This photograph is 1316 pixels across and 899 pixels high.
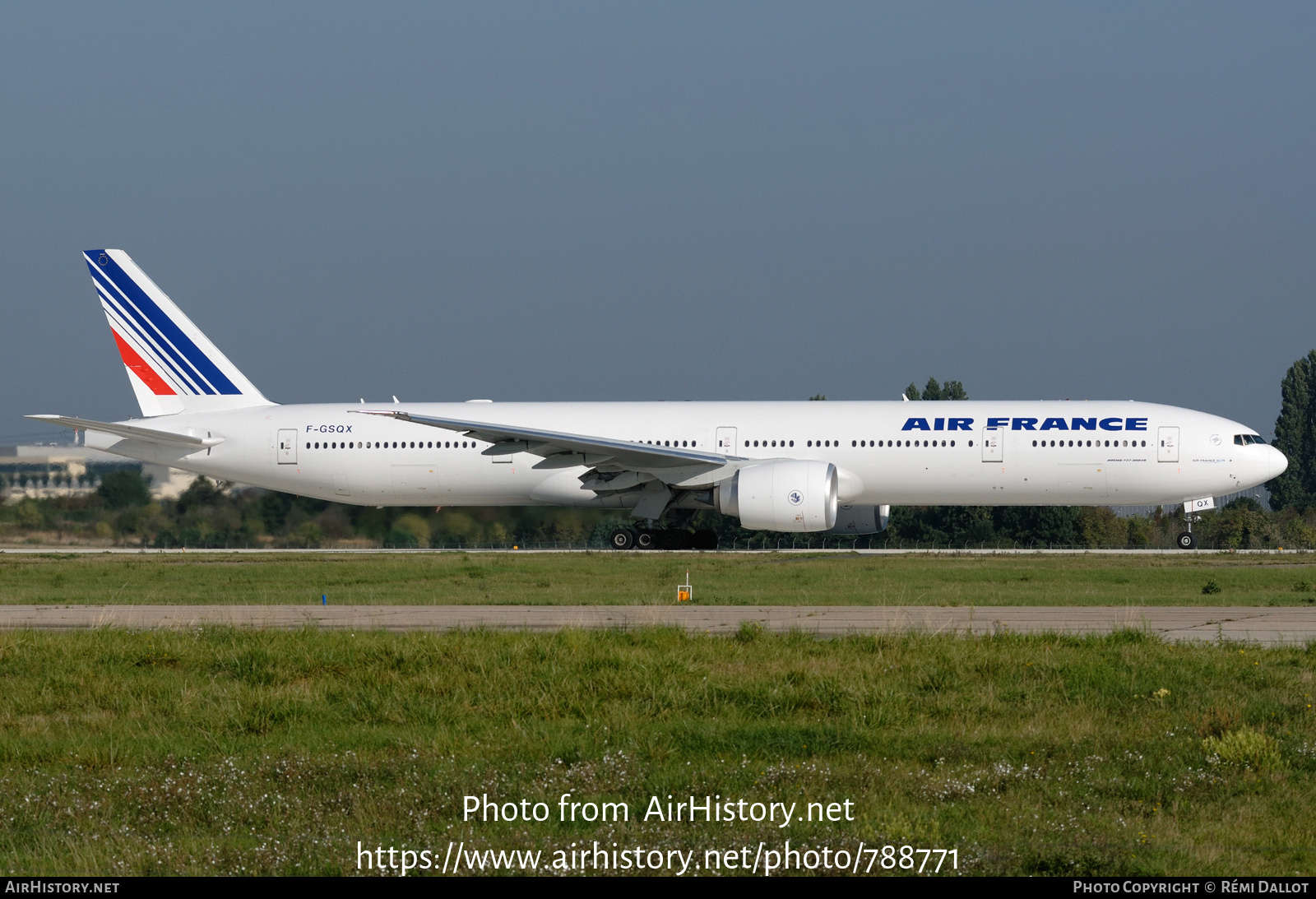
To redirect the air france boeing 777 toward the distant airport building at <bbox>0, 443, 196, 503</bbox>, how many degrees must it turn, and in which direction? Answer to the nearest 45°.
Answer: approximately 90° to its left

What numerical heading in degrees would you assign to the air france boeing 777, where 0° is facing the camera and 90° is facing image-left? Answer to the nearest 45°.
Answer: approximately 270°
